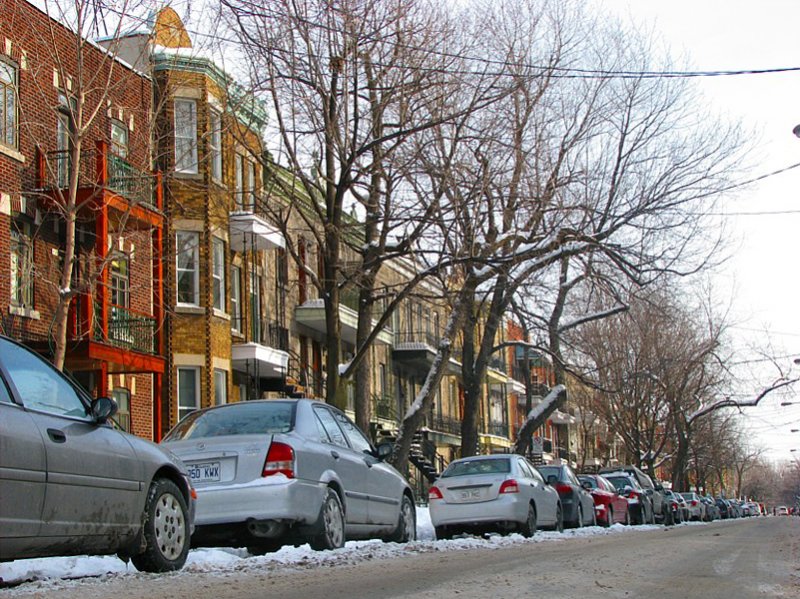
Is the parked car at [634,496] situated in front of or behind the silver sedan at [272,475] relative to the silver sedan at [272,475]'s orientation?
in front

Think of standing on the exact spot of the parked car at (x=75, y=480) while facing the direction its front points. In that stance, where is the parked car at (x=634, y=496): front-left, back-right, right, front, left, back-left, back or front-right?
front

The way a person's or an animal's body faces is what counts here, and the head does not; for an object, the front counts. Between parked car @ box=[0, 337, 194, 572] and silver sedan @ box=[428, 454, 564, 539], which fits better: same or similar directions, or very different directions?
same or similar directions

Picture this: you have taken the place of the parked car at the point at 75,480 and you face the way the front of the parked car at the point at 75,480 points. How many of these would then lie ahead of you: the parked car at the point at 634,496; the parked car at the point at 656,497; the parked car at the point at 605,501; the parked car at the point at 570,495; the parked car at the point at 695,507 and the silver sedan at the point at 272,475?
6

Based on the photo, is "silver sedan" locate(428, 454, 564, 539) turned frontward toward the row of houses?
no

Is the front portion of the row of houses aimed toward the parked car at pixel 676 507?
no

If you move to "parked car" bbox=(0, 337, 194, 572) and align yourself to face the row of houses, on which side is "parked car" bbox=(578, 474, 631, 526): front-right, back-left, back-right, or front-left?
front-right

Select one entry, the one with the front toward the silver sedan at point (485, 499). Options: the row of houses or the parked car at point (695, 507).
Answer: the row of houses

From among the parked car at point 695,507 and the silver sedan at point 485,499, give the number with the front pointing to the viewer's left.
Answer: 0

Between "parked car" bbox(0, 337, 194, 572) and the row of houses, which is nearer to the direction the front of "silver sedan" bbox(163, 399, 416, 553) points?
the row of houses

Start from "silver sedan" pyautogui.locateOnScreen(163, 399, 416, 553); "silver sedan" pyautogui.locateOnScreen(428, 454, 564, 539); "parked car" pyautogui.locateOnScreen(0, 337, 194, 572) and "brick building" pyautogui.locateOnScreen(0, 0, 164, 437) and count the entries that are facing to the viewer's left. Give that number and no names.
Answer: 0

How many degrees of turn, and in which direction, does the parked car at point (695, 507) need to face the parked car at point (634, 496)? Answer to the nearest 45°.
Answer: approximately 135° to its right

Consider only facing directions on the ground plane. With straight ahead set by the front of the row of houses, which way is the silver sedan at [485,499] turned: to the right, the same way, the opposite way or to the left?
to the left

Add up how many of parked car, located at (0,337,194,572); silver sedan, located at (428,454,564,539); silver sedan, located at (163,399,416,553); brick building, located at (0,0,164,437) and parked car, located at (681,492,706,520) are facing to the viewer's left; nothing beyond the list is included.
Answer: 0

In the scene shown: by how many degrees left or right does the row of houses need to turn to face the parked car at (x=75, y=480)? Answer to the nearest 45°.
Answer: approximately 45° to its right

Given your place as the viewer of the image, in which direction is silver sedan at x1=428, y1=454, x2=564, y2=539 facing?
facing away from the viewer and to the right of the viewer

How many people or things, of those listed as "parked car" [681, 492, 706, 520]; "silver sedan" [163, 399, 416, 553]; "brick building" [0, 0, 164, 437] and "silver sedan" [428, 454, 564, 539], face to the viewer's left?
0

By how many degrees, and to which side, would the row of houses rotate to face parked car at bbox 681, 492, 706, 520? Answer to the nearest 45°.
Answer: approximately 90° to its left

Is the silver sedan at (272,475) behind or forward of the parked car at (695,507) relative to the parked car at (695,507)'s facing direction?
behind

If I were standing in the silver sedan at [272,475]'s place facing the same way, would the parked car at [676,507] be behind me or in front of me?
in front

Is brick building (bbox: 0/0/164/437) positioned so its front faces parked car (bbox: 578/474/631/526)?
no
